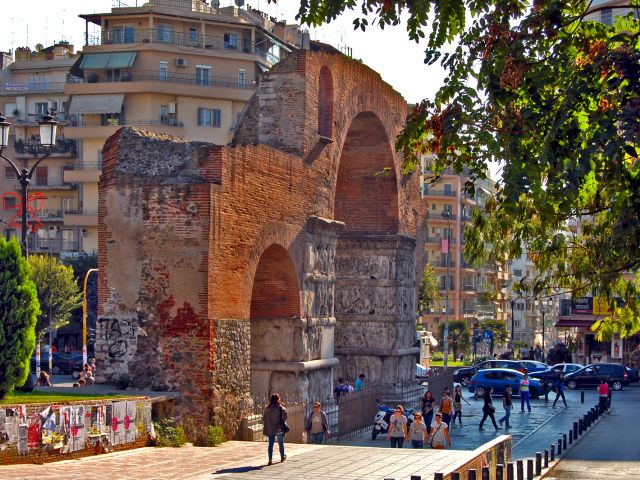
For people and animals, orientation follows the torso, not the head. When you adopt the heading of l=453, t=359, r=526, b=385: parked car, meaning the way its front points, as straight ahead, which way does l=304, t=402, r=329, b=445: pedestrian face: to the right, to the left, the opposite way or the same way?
to the left

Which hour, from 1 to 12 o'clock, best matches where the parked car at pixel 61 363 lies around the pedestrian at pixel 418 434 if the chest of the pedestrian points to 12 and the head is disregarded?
The parked car is roughly at 5 o'clock from the pedestrian.

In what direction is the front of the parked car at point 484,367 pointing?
to the viewer's left

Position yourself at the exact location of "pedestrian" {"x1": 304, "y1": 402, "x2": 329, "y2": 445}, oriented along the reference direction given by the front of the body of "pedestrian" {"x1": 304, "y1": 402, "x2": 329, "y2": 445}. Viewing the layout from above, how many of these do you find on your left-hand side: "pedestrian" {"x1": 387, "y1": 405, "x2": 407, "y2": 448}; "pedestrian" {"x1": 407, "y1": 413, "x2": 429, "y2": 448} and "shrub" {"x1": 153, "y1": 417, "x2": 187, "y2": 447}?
2

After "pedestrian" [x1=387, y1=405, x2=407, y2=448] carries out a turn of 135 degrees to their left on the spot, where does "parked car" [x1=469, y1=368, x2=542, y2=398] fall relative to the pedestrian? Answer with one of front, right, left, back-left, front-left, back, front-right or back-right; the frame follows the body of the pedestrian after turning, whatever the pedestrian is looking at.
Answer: front-left

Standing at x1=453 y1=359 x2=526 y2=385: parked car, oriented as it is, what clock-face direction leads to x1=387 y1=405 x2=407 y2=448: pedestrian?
The pedestrian is roughly at 9 o'clock from the parked car.

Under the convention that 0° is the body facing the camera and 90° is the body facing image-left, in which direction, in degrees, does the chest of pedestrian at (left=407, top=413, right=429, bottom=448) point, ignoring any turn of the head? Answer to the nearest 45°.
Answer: approximately 0°

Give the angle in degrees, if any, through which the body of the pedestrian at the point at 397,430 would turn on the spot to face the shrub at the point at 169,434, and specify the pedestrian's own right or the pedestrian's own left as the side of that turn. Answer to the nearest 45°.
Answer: approximately 45° to the pedestrian's own right

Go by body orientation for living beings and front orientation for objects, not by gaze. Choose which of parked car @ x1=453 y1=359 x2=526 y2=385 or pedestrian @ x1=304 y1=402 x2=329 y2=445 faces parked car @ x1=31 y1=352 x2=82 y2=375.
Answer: parked car @ x1=453 y1=359 x2=526 y2=385

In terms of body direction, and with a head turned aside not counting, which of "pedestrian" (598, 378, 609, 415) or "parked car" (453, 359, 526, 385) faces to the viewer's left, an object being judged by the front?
the parked car
